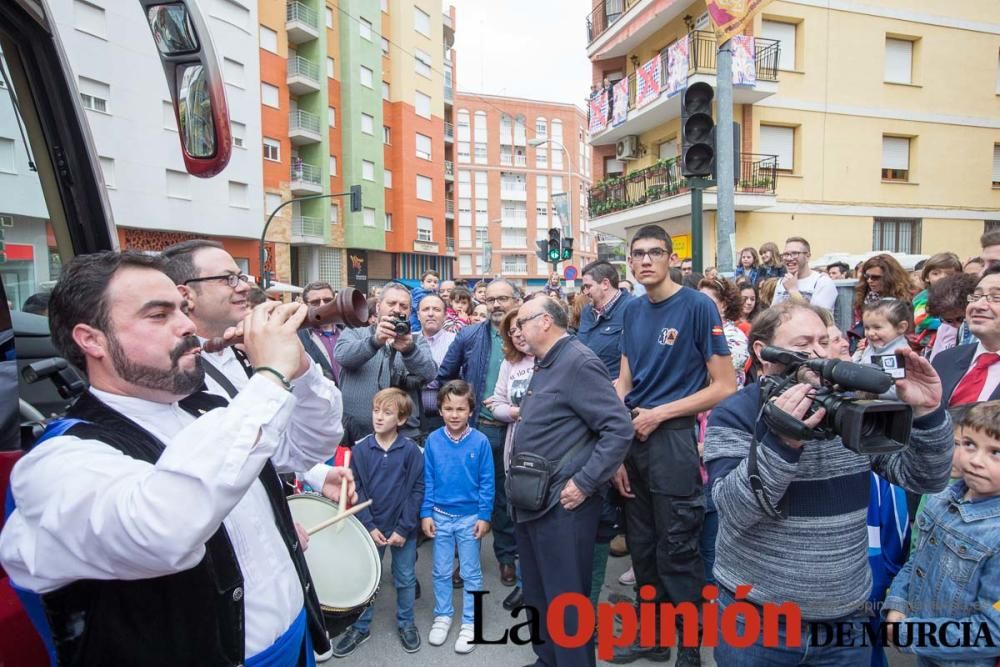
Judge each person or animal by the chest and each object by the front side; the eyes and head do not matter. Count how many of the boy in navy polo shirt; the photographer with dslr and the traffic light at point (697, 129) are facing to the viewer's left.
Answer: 0

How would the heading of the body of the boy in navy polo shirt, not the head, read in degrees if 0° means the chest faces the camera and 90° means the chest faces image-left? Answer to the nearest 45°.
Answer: approximately 0°

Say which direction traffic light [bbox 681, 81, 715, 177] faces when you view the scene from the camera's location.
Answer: facing the viewer

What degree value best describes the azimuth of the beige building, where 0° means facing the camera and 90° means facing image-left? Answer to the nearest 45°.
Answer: approximately 45°

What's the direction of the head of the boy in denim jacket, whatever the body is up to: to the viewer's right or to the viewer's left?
to the viewer's left

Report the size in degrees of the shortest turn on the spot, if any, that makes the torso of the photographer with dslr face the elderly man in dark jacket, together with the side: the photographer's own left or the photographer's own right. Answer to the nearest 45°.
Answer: approximately 45° to the photographer's own left

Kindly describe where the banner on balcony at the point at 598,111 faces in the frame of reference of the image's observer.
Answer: facing the viewer and to the left of the viewer

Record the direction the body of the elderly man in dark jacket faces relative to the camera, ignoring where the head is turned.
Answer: to the viewer's left

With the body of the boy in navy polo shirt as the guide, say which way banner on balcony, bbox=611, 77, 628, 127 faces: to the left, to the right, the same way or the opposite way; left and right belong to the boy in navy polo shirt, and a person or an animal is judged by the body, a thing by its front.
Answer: to the right

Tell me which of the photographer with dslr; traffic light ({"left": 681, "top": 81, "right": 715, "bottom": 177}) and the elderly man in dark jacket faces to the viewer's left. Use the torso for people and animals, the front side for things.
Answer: the elderly man in dark jacket

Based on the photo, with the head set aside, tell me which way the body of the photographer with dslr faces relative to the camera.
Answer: toward the camera

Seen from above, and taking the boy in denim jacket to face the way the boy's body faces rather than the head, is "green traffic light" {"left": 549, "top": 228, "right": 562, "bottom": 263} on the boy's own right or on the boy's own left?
on the boy's own right

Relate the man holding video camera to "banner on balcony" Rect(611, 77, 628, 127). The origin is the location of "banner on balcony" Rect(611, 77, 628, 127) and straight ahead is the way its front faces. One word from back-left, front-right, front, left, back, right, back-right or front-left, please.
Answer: front-left

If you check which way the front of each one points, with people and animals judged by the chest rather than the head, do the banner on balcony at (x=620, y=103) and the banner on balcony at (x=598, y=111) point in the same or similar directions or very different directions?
same or similar directions

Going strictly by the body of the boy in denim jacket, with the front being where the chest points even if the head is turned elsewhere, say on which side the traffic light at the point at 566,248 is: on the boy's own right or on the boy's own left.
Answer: on the boy's own right

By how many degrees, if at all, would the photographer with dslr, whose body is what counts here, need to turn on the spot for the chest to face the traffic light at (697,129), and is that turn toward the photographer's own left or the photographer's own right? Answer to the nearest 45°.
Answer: approximately 90° to the photographer's own left
